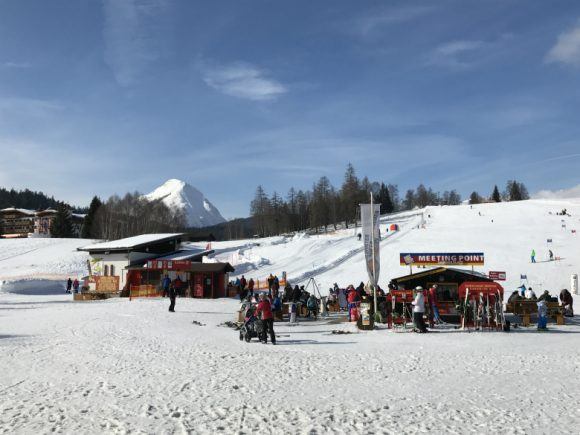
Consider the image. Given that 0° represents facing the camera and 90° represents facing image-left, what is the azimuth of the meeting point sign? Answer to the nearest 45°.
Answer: approximately 0°

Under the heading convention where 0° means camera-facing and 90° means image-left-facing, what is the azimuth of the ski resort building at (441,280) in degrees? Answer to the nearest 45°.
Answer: approximately 0°

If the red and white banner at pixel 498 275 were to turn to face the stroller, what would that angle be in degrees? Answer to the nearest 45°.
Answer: approximately 45° to its right

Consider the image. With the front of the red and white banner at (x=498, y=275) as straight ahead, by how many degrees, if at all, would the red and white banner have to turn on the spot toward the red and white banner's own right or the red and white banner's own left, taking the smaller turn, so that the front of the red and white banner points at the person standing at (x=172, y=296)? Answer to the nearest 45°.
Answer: approximately 45° to the red and white banner's own right

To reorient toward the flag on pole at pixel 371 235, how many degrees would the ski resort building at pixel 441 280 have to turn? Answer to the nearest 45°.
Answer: approximately 45° to its right

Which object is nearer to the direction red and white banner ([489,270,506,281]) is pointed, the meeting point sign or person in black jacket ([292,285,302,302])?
the person in black jacket

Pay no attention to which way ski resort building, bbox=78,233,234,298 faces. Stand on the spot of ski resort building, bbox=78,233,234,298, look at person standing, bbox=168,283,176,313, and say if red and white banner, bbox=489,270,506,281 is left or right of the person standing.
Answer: left
